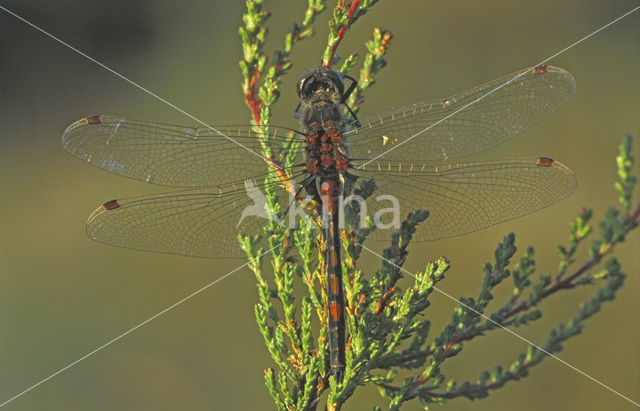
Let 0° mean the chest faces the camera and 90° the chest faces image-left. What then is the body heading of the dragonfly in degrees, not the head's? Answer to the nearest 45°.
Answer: approximately 180°
